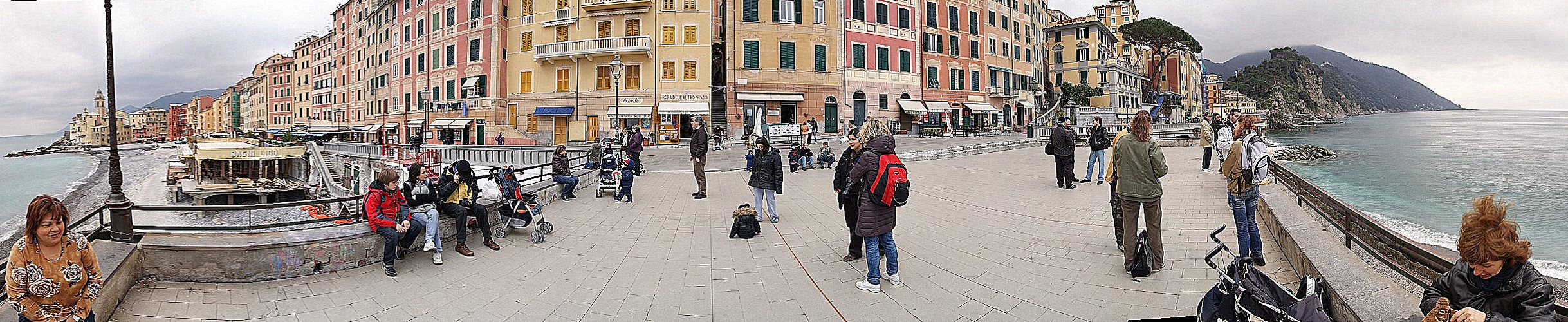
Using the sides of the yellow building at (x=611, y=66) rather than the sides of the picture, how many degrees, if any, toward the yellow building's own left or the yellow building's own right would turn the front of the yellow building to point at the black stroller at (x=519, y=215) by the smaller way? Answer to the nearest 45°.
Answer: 0° — it already faces it

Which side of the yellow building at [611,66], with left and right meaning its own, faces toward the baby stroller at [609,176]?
front

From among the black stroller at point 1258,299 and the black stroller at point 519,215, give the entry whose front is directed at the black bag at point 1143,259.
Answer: the black stroller at point 519,215

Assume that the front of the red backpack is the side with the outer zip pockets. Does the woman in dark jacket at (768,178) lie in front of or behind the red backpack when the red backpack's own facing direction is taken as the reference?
behind

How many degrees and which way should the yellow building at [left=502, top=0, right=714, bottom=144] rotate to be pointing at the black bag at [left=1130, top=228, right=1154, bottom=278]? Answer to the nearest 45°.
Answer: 0° — it already faces it

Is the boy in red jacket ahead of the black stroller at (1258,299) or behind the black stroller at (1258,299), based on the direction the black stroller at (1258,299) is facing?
behind

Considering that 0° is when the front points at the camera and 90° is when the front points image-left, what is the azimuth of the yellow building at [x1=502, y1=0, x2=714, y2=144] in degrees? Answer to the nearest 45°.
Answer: approximately 0°

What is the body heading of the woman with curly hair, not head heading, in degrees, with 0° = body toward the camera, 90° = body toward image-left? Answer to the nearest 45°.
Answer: approximately 45°

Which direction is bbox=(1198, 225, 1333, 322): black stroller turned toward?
to the viewer's right
